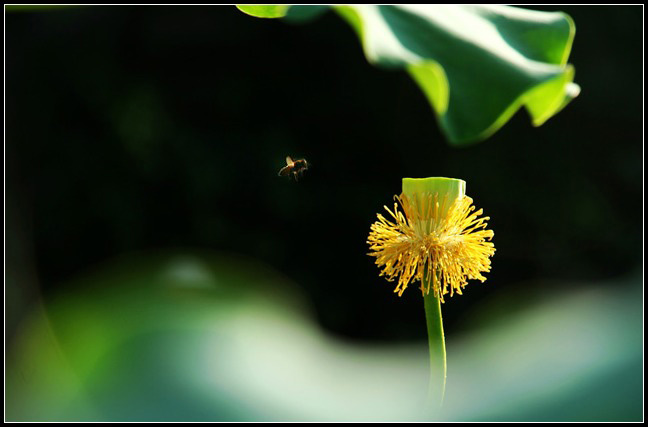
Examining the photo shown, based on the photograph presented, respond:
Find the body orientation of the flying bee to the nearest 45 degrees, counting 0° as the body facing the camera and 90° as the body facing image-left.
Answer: approximately 270°

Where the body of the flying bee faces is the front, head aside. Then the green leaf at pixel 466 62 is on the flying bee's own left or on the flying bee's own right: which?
on the flying bee's own right
